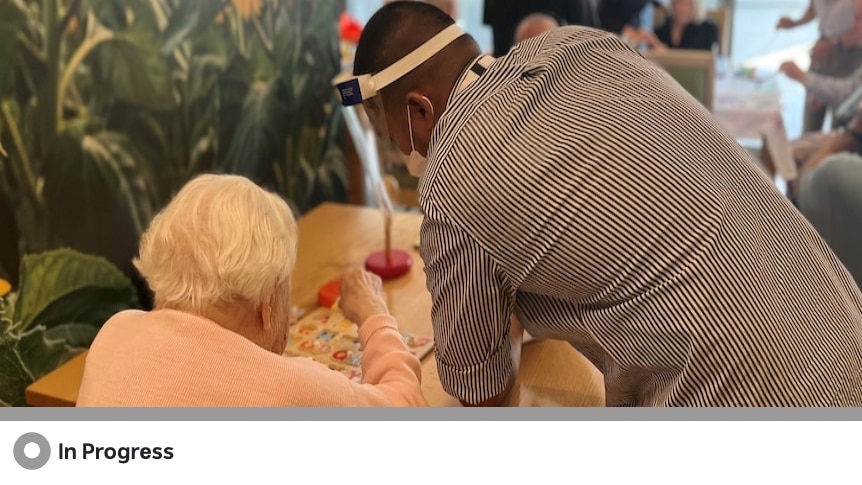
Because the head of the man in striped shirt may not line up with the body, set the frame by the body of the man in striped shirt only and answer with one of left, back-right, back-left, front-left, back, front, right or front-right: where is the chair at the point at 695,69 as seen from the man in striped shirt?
front-right

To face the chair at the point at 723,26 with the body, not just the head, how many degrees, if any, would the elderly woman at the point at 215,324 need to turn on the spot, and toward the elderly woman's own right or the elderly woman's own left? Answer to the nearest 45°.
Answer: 0° — they already face it

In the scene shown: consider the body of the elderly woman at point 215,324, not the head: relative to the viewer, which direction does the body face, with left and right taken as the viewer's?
facing away from the viewer and to the right of the viewer

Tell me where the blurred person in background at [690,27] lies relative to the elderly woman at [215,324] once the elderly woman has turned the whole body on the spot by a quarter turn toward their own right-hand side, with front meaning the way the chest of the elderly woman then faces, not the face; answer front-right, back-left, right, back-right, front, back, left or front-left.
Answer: left

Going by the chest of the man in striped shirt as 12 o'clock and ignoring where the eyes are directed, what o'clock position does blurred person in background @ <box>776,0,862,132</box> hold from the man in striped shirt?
The blurred person in background is roughly at 2 o'clock from the man in striped shirt.

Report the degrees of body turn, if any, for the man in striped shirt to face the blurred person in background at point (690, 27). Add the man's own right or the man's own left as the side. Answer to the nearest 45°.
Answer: approximately 45° to the man's own right

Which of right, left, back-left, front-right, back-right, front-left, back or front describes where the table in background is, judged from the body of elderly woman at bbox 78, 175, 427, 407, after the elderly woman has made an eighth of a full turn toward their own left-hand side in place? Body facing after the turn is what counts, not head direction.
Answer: front-right

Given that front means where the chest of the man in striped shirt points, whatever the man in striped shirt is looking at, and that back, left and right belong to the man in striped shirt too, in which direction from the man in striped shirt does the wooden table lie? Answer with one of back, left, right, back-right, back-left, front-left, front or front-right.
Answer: front

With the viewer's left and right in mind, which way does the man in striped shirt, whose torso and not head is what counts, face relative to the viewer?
facing away from the viewer and to the left of the viewer

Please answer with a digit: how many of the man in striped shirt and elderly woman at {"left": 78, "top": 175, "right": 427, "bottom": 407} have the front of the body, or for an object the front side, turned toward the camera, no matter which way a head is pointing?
0

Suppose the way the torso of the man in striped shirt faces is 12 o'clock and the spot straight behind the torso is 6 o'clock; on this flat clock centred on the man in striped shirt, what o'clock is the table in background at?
The table in background is roughly at 2 o'clock from the man in striped shirt.

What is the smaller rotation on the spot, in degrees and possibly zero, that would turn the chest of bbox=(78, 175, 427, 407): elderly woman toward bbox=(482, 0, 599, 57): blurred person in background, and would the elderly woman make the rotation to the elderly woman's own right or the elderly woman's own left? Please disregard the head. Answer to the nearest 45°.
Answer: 0° — they already face them

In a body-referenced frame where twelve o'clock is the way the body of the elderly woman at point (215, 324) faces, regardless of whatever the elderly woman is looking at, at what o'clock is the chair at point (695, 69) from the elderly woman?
The chair is roughly at 12 o'clock from the elderly woman.

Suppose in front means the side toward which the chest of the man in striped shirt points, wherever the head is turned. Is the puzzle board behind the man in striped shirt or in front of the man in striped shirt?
in front
